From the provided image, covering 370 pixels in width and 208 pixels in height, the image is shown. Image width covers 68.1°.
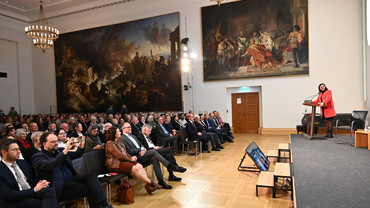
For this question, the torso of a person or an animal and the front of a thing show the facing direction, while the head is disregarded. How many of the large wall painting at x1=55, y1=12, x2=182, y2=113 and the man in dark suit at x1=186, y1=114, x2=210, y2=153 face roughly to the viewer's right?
1

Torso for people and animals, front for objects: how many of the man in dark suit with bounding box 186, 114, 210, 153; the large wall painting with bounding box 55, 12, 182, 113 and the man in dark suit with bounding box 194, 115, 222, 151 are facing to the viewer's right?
2

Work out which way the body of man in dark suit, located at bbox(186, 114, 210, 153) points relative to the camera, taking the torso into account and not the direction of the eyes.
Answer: to the viewer's right

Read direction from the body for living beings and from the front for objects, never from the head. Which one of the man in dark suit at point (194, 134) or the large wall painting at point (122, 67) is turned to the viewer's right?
the man in dark suit

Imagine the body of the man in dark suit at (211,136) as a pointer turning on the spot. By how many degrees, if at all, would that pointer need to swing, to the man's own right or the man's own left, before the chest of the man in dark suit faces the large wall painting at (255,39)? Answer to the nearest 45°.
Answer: approximately 45° to the man's own left

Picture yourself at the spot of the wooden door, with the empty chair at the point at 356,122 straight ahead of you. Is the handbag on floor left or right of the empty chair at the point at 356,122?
right

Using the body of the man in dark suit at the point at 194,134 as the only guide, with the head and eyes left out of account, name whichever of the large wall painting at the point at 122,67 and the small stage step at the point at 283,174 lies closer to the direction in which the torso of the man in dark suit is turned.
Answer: the small stage step

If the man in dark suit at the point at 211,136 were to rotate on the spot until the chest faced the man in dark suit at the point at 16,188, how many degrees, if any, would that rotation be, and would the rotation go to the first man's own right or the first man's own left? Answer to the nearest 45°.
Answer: approximately 90° to the first man's own right

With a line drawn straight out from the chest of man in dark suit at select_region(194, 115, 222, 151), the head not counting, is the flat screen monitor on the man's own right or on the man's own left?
on the man's own right

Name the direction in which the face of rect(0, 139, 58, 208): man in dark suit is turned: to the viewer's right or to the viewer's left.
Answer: to the viewer's right

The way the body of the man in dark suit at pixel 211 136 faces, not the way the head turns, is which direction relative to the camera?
to the viewer's right
